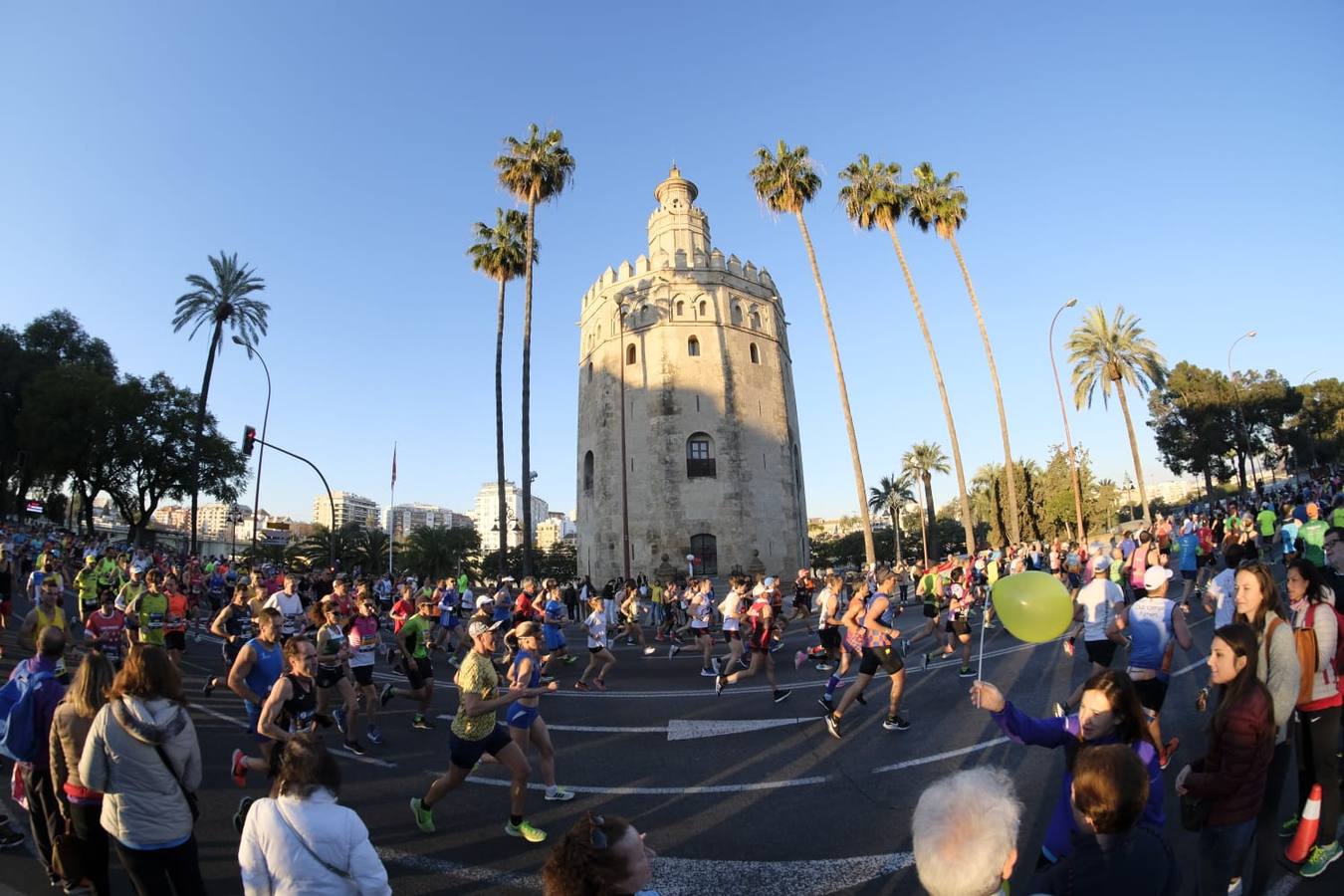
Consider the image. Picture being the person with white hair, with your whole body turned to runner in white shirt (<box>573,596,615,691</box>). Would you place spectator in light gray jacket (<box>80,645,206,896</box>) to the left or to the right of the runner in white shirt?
left

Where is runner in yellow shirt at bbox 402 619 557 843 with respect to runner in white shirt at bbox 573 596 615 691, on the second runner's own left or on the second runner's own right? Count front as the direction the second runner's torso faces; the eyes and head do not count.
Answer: on the second runner's own right

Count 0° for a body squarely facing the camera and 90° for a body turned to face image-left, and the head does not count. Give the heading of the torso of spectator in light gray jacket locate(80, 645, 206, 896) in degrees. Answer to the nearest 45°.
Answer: approximately 180°

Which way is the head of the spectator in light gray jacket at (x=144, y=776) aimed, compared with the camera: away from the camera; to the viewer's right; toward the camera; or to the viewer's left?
away from the camera

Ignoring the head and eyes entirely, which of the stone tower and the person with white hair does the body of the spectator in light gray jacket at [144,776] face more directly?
the stone tower

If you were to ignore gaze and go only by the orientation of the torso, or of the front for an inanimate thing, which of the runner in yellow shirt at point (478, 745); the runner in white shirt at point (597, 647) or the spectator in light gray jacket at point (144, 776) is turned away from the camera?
the spectator in light gray jacket

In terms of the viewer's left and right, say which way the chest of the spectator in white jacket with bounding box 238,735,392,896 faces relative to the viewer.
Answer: facing away from the viewer

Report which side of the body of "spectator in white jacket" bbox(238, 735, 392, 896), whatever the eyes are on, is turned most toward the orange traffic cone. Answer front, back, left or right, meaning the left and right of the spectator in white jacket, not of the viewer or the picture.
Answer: right

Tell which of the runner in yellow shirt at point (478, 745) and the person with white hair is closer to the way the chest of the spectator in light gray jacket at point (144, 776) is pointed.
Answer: the runner in yellow shirt
